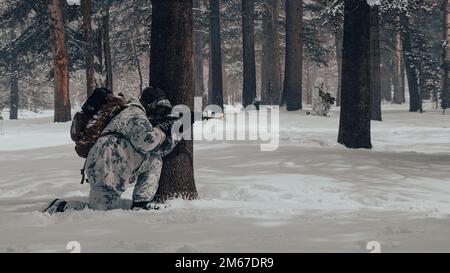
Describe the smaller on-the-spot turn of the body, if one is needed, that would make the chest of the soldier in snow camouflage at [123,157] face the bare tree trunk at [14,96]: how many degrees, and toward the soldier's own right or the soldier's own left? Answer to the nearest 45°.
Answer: approximately 90° to the soldier's own left

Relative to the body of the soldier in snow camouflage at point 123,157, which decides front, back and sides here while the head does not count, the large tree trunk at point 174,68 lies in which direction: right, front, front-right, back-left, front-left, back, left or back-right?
front-left

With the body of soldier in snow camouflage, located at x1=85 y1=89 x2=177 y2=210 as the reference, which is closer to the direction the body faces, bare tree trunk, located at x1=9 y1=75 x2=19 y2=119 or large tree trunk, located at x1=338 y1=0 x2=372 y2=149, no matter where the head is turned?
the large tree trunk

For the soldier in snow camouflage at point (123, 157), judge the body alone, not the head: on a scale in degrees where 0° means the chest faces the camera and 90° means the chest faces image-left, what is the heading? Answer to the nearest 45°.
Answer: approximately 270°

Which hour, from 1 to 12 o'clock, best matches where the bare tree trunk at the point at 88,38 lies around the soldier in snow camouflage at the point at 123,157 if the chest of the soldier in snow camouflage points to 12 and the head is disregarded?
The bare tree trunk is roughly at 9 o'clock from the soldier in snow camouflage.

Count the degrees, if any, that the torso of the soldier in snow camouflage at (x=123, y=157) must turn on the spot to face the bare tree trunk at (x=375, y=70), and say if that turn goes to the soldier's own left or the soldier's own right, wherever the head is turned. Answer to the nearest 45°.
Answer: approximately 45° to the soldier's own left

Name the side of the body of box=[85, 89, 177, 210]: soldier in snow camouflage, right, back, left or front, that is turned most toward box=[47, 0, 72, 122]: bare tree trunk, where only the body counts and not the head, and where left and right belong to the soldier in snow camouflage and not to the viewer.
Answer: left

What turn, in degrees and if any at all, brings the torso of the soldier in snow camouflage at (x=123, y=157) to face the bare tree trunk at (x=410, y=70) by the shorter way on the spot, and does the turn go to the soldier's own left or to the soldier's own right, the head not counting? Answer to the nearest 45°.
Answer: approximately 45° to the soldier's own left
